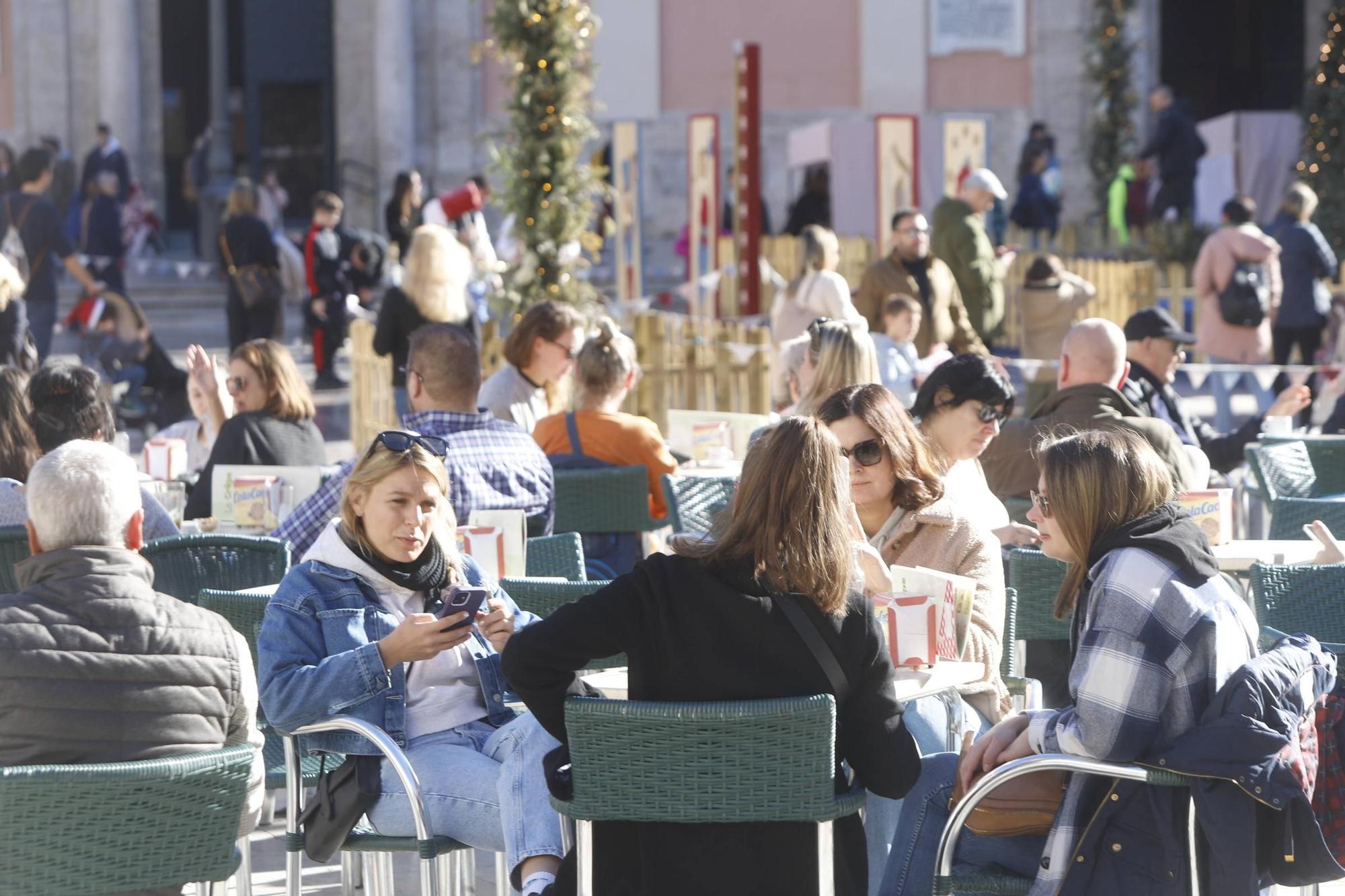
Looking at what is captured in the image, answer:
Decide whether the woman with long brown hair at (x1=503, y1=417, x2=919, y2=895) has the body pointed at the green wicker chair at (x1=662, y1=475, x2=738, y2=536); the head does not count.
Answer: yes

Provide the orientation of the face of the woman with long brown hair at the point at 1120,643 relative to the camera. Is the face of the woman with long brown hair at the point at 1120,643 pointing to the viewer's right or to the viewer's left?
to the viewer's left

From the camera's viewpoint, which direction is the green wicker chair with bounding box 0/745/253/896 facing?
away from the camera

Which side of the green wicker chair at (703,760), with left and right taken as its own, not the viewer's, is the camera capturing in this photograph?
back

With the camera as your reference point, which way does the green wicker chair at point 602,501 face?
facing away from the viewer

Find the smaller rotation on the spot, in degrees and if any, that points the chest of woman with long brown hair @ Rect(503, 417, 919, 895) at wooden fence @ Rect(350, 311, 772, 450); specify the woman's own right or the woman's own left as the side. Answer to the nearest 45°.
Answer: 0° — they already face it

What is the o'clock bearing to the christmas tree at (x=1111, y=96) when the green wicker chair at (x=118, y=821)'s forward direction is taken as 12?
The christmas tree is roughly at 1 o'clock from the green wicker chair.

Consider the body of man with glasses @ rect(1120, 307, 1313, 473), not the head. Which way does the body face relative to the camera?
to the viewer's right

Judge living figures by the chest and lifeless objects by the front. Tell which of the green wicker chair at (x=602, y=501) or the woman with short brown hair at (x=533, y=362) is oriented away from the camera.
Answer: the green wicker chair

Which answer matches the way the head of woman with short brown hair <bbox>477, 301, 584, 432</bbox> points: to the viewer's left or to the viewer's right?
to the viewer's right

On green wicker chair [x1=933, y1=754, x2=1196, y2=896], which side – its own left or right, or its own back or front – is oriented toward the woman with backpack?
right

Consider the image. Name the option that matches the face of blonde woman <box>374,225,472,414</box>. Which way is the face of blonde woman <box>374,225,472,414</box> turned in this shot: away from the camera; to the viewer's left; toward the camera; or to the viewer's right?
away from the camera
